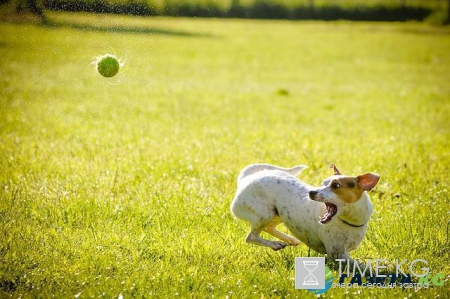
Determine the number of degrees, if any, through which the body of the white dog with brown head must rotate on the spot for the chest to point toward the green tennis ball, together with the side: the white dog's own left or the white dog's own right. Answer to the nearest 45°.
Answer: approximately 180°

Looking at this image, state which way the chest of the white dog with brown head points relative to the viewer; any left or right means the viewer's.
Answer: facing the viewer and to the right of the viewer
